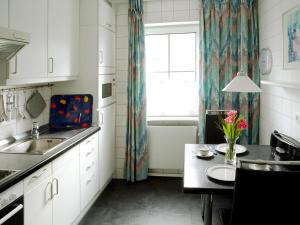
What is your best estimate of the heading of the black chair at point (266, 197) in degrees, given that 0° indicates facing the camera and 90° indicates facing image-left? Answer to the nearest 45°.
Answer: approximately 180°

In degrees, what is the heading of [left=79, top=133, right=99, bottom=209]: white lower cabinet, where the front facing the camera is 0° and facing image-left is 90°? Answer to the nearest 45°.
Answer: approximately 315°

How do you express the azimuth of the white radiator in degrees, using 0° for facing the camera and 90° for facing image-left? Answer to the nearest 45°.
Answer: approximately 0°

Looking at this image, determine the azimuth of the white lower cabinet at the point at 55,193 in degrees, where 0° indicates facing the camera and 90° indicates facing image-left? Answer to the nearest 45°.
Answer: approximately 315°

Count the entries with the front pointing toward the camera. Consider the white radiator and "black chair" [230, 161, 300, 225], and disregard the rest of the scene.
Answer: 1

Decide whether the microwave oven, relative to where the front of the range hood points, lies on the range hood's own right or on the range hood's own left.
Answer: on the range hood's own left

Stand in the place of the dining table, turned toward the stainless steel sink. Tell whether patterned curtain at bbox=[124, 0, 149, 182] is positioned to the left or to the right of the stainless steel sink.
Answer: right

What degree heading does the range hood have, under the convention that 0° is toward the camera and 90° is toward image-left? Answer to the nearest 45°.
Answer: approximately 315°
